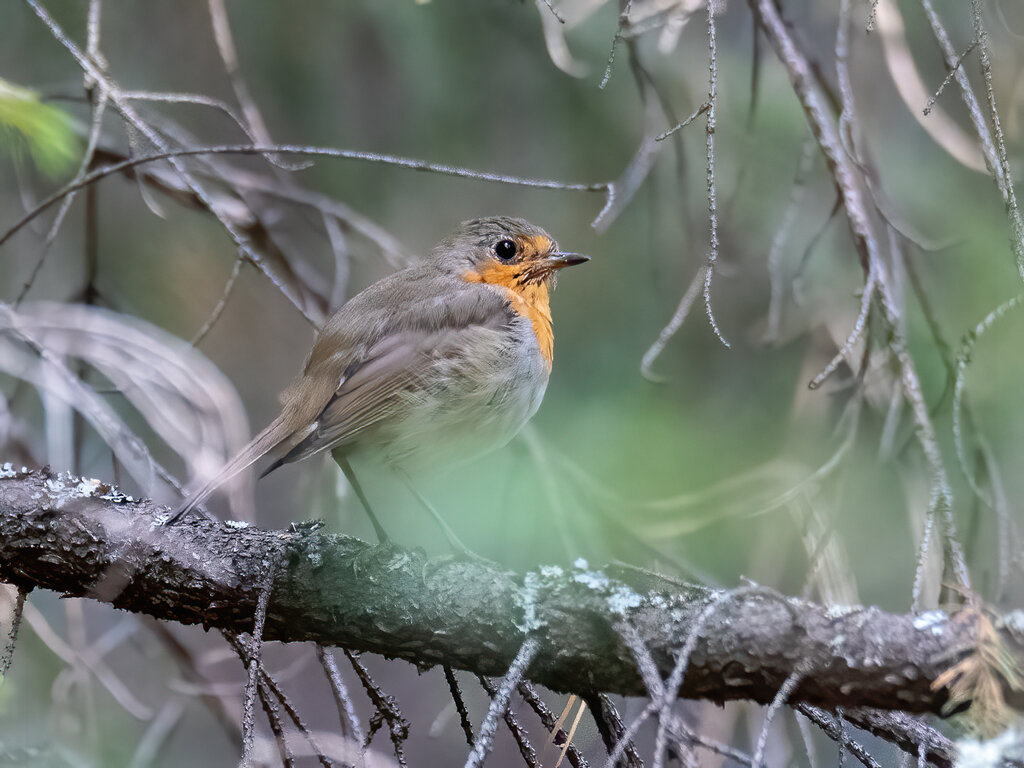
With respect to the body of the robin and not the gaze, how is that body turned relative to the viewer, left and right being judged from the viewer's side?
facing to the right of the viewer
